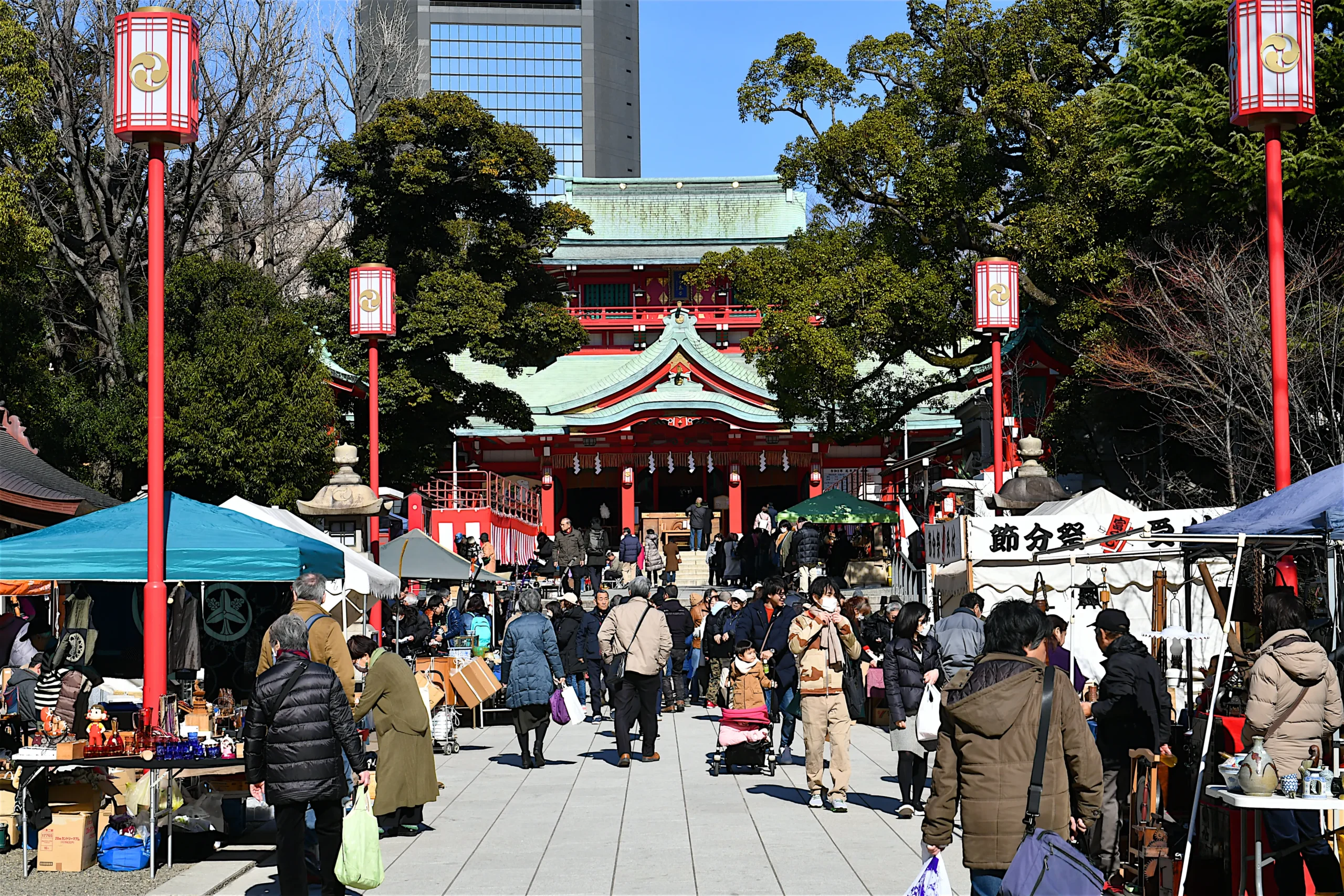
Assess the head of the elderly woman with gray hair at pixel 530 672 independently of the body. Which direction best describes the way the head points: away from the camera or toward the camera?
away from the camera

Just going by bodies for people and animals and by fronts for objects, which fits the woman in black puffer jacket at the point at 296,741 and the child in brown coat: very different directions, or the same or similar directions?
very different directions

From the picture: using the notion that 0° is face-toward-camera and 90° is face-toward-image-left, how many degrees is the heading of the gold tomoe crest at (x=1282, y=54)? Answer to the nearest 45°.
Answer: approximately 0°

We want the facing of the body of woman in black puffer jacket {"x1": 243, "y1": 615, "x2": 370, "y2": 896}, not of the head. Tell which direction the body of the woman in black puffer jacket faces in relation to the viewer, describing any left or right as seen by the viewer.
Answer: facing away from the viewer

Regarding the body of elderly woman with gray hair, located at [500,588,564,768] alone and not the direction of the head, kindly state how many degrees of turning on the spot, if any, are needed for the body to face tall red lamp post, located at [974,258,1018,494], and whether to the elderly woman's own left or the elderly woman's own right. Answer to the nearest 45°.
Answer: approximately 45° to the elderly woman's own right

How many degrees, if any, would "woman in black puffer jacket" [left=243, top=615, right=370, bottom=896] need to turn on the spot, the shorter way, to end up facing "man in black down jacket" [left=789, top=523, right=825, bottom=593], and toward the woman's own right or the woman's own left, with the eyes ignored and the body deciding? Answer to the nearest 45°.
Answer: approximately 45° to the woman's own right

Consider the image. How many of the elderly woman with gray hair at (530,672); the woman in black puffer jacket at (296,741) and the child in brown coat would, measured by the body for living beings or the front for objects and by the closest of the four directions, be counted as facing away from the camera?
2

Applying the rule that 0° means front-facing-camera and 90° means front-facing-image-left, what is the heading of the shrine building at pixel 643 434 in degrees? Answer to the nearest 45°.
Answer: approximately 0°

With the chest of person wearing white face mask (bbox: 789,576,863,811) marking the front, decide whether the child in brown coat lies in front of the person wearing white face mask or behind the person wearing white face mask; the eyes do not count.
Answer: behind

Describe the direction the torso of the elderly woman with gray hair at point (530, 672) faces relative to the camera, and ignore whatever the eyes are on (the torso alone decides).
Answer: away from the camera
